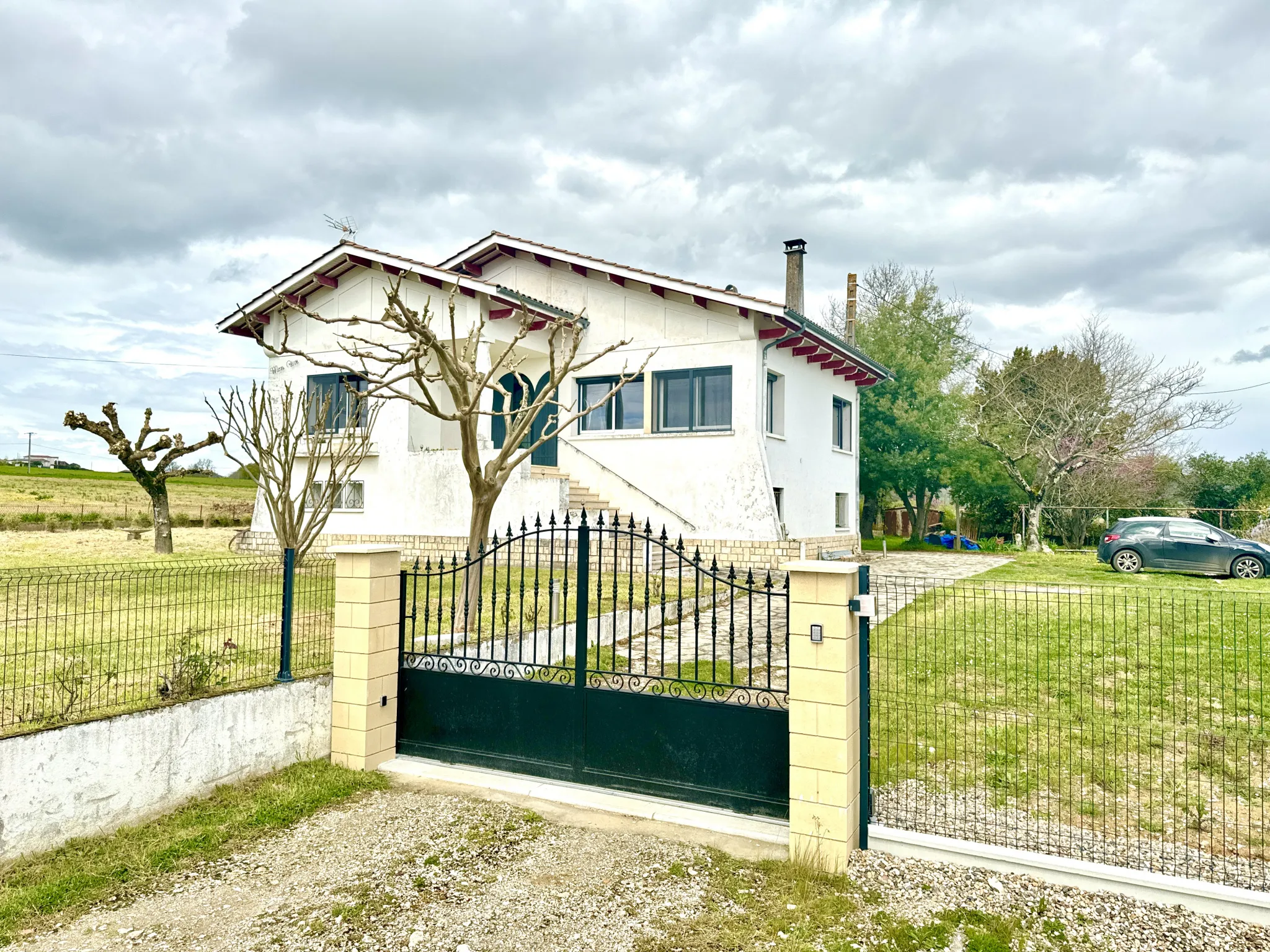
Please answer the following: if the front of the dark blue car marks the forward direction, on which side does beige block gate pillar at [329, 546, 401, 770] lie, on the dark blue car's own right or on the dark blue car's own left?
on the dark blue car's own right

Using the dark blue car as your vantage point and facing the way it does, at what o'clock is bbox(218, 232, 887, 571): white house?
The white house is roughly at 5 o'clock from the dark blue car.

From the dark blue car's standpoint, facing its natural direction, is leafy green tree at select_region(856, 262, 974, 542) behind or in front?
behind

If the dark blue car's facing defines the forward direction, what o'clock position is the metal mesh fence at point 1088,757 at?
The metal mesh fence is roughly at 3 o'clock from the dark blue car.

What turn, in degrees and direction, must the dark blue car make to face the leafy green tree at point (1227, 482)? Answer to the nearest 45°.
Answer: approximately 90° to its left

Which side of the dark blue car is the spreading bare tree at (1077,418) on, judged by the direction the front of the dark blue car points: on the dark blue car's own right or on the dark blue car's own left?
on the dark blue car's own left

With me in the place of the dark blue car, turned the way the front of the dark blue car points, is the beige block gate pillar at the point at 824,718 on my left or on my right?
on my right

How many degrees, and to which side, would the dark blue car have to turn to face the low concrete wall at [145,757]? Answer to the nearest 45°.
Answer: approximately 90° to its right

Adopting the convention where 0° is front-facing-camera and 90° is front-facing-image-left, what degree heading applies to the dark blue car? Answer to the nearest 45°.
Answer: approximately 270°

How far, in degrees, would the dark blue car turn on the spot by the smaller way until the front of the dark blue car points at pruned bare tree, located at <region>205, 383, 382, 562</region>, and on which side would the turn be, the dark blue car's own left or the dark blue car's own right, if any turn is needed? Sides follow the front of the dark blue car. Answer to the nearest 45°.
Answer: approximately 135° to the dark blue car's own right
